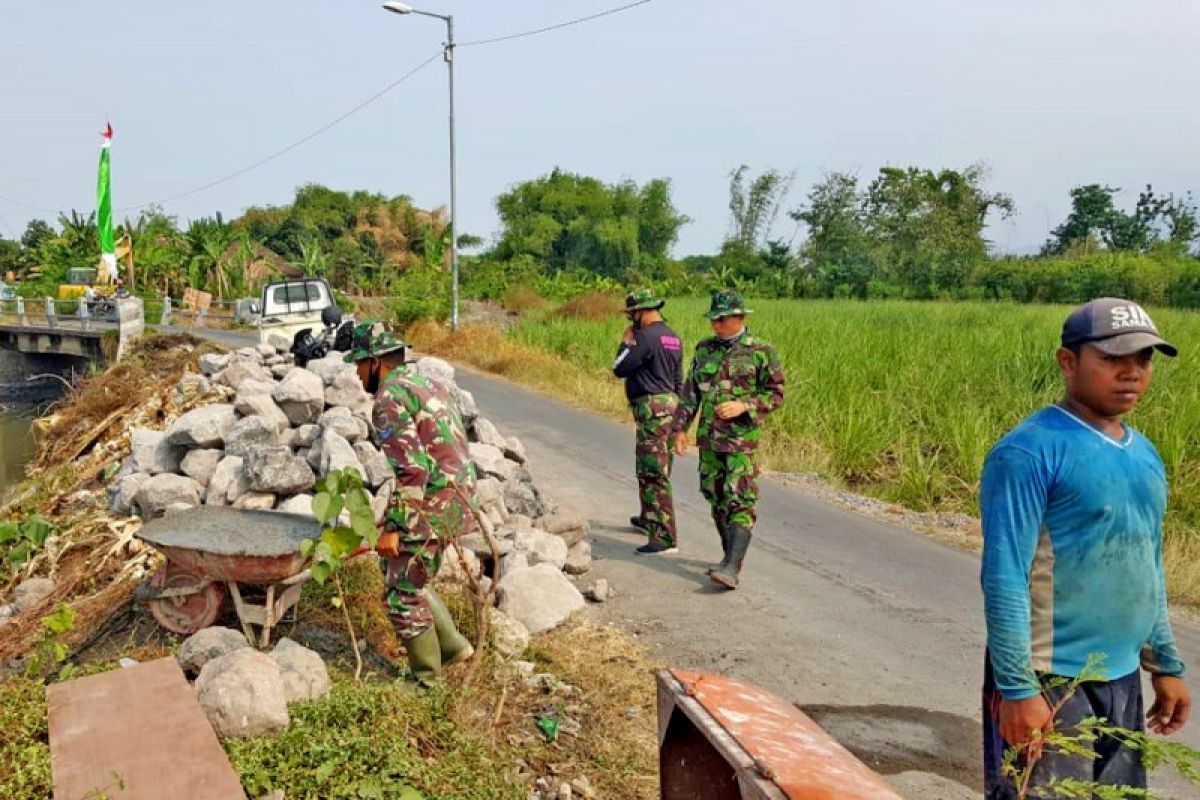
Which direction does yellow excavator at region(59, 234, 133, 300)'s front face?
to the viewer's right

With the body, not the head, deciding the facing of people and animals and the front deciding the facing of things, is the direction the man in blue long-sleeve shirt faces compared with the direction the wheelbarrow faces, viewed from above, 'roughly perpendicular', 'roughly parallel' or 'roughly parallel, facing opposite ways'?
roughly perpendicular

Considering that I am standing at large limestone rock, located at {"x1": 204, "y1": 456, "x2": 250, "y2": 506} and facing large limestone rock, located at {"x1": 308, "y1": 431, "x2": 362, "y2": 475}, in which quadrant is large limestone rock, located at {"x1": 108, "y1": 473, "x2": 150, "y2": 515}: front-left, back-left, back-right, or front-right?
back-left

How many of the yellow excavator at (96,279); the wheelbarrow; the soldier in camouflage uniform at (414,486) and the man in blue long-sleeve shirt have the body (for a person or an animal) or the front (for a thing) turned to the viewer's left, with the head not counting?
2

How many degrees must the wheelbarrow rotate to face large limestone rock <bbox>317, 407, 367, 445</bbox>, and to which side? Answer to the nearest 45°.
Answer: approximately 90° to its right

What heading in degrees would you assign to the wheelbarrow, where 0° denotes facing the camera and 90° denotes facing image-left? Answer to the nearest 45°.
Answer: approximately 90°

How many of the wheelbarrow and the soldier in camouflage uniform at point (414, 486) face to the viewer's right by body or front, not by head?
0
